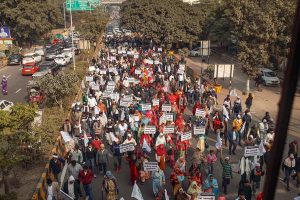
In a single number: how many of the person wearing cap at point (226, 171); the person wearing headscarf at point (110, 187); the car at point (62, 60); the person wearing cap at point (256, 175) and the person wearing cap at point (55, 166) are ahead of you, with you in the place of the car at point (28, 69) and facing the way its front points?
1

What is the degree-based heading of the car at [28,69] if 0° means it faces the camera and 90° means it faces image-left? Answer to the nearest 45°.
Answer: approximately 225°

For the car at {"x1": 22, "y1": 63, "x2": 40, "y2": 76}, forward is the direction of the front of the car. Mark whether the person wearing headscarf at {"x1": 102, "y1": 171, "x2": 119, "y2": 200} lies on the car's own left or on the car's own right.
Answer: on the car's own right

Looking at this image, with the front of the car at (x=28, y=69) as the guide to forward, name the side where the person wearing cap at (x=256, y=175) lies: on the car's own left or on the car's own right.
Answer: on the car's own right

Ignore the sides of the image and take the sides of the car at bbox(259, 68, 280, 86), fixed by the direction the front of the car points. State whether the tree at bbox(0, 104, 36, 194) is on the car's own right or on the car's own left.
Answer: on the car's own right

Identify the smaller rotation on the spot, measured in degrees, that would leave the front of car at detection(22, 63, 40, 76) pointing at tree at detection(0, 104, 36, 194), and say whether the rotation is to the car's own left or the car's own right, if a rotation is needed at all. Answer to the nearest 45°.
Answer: approximately 135° to the car's own right

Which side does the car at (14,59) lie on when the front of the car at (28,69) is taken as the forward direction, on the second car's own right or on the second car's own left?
on the second car's own left

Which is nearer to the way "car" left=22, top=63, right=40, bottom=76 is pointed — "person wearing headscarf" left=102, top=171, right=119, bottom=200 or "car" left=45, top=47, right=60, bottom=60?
the car

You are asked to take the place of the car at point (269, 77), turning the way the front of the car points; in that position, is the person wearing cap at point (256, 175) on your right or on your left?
on your right
